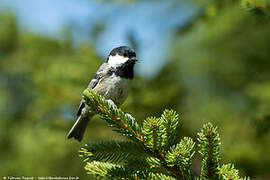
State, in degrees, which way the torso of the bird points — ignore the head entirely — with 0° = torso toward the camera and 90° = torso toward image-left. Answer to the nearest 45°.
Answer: approximately 315°
